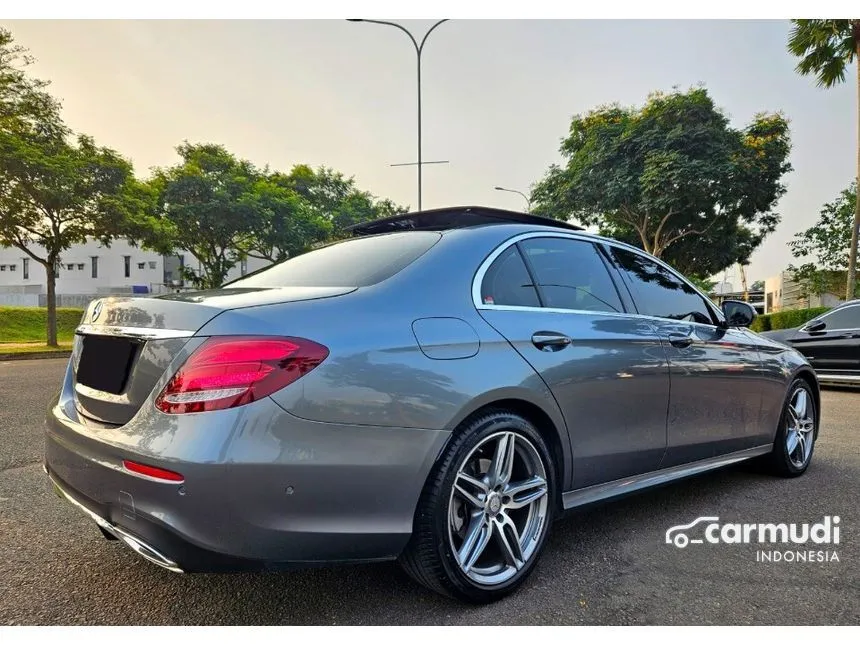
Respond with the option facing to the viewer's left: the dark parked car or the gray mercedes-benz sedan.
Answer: the dark parked car

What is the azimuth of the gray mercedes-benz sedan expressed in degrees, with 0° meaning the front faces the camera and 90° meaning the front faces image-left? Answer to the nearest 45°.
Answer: approximately 225°

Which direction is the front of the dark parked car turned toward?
to the viewer's left

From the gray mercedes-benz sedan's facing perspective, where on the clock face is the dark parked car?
The dark parked car is roughly at 12 o'clock from the gray mercedes-benz sedan.

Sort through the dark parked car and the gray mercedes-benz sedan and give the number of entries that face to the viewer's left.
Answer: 1

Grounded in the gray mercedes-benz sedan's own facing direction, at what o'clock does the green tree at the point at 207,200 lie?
The green tree is roughly at 10 o'clock from the gray mercedes-benz sedan.

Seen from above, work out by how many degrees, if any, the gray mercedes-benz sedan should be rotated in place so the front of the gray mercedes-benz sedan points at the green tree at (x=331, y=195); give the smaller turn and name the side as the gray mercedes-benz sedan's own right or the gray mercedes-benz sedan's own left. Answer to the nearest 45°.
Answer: approximately 45° to the gray mercedes-benz sedan's own left
